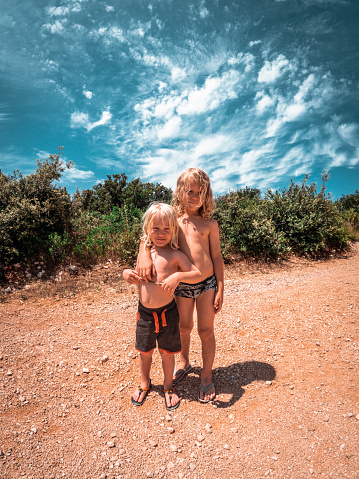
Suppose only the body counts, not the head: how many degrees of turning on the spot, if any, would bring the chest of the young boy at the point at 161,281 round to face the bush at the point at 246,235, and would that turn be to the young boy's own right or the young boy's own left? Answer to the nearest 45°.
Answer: approximately 135° to the young boy's own left

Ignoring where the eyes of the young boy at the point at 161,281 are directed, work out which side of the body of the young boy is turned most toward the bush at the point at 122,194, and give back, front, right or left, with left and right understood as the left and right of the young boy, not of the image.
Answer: back

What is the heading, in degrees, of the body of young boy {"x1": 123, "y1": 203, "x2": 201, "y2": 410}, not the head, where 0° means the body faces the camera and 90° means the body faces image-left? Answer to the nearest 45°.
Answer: approximately 0°

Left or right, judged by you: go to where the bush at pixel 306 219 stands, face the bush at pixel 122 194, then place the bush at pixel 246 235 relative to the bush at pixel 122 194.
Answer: left

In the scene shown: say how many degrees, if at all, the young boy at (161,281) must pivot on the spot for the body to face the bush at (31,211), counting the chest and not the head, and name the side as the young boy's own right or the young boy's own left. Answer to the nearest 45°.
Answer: approximately 135° to the young boy's own right

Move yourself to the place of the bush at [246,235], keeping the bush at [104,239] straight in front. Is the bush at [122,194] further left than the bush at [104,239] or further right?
right

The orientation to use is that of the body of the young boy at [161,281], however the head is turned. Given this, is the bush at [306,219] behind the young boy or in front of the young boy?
behind

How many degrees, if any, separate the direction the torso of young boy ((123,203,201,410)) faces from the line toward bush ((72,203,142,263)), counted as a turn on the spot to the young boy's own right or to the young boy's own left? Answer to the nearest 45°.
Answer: approximately 180°
